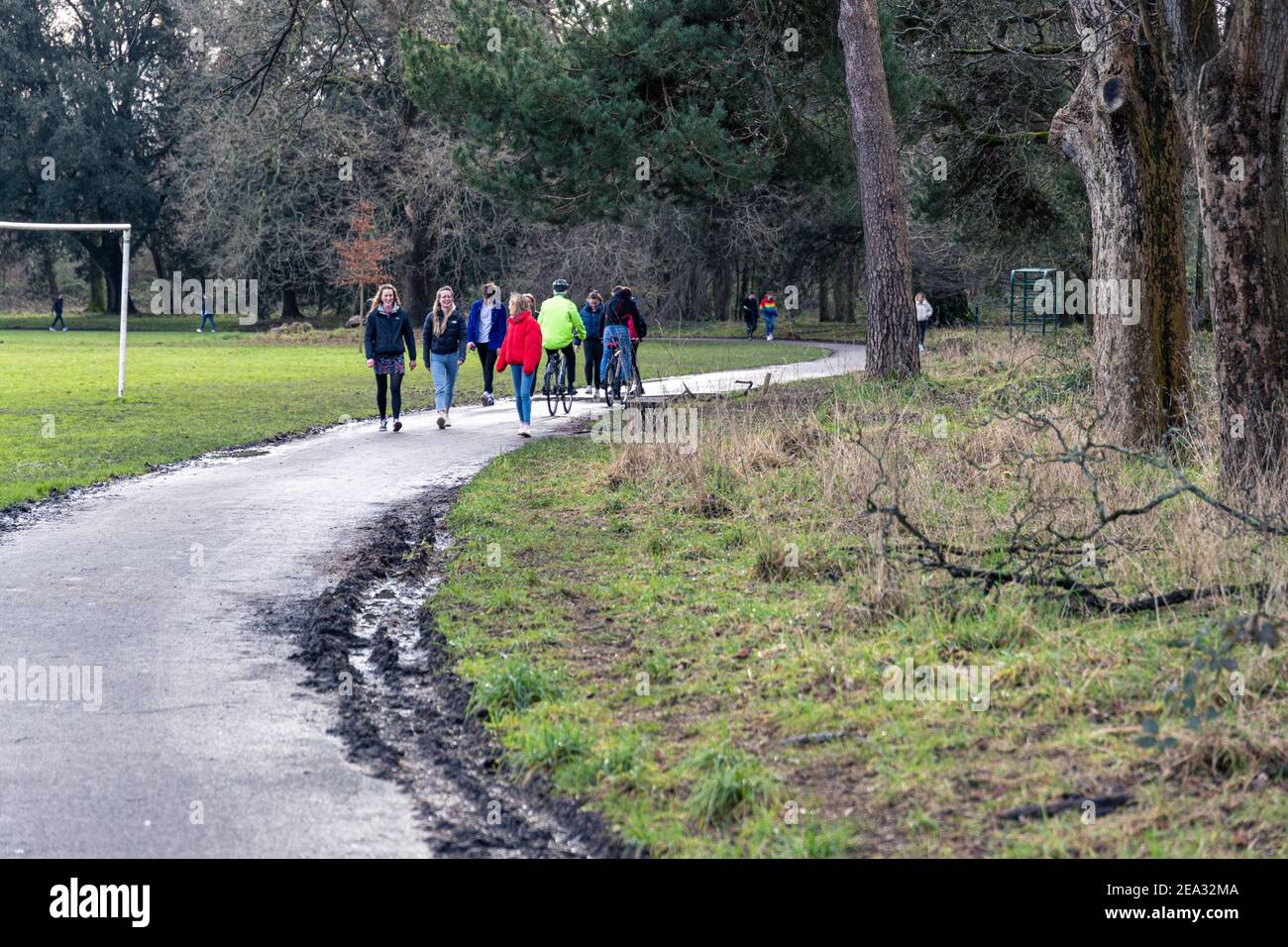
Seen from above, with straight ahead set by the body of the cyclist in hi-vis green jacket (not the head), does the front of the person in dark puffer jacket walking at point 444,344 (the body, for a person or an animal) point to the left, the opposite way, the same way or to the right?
the opposite way

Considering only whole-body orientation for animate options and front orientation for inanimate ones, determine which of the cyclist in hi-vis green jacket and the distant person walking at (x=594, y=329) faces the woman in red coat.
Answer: the distant person walking

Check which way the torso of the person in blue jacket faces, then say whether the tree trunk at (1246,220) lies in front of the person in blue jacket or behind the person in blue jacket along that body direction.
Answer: in front

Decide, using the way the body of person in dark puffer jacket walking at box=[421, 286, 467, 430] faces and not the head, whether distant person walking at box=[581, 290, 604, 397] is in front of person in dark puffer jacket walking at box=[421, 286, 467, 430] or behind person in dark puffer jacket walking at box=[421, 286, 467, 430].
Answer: behind

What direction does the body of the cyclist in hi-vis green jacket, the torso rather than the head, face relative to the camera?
away from the camera

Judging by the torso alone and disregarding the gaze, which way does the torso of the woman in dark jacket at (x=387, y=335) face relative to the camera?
toward the camera

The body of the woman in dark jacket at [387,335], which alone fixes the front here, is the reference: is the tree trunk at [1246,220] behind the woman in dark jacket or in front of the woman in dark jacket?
in front

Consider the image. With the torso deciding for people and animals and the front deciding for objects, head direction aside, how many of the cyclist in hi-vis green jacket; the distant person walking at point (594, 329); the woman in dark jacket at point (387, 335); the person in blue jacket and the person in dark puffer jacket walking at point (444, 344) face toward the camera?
4

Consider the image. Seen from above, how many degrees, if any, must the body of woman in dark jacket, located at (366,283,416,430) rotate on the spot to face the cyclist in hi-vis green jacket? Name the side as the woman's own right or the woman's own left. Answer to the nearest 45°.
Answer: approximately 135° to the woman's own left

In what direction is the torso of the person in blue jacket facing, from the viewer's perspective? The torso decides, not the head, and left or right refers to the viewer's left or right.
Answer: facing the viewer

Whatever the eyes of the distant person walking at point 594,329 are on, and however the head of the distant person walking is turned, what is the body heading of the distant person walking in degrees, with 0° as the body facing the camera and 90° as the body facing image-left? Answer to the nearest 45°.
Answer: approximately 0°

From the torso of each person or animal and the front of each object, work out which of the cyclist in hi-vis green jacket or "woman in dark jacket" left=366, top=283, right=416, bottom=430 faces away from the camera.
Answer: the cyclist in hi-vis green jacket

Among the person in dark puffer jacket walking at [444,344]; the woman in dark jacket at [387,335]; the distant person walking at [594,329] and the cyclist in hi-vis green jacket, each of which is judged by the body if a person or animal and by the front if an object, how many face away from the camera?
1

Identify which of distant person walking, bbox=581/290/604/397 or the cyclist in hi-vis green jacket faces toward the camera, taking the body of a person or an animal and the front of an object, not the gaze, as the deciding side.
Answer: the distant person walking
